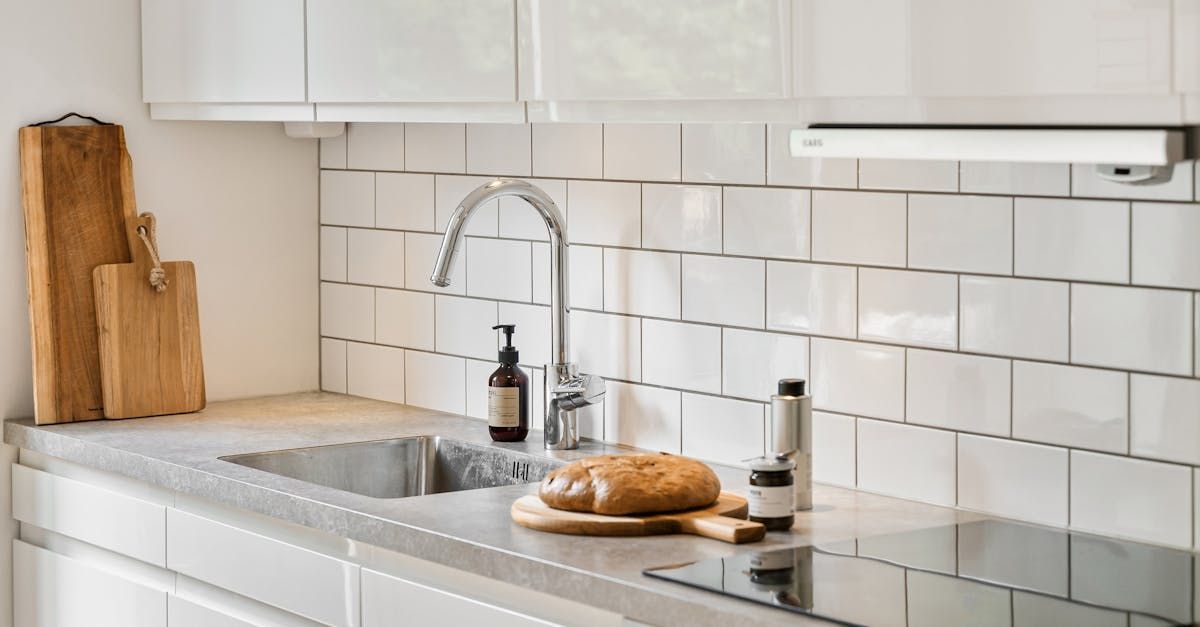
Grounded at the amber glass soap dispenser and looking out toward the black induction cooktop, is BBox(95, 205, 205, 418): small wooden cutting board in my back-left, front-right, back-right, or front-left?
back-right

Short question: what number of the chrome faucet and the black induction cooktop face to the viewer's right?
0

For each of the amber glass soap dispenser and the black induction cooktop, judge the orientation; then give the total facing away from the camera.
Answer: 0

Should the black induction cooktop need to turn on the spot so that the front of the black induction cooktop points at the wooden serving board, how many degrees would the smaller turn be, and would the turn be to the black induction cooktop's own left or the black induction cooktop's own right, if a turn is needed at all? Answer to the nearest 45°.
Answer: approximately 45° to the black induction cooktop's own right

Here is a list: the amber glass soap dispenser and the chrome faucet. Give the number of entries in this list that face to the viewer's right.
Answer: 0

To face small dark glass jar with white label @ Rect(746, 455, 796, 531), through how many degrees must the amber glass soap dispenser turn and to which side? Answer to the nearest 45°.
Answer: approximately 90° to its left

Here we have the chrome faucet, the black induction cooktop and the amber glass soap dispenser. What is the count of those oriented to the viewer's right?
0

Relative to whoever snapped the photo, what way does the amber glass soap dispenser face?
facing the viewer and to the left of the viewer

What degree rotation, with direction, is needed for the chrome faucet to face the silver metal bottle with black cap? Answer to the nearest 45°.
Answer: approximately 90° to its left

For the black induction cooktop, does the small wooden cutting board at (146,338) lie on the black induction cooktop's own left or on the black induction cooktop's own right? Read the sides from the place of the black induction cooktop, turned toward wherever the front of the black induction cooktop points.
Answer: on the black induction cooktop's own right
